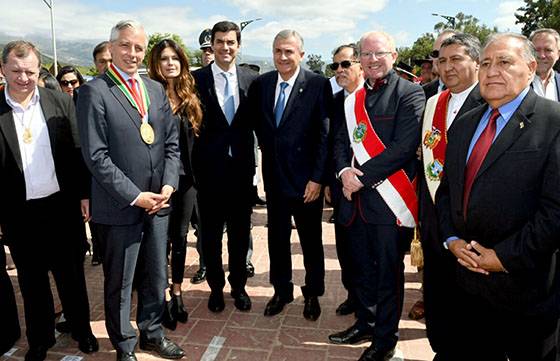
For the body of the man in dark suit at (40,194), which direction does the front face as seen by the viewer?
toward the camera

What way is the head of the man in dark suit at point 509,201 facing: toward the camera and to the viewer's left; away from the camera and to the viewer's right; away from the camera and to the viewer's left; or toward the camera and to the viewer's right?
toward the camera and to the viewer's left

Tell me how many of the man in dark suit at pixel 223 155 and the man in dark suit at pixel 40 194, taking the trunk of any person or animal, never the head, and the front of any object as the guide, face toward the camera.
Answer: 2

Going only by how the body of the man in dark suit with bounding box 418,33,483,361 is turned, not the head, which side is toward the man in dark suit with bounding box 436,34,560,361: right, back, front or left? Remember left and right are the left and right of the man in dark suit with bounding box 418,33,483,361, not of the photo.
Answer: left

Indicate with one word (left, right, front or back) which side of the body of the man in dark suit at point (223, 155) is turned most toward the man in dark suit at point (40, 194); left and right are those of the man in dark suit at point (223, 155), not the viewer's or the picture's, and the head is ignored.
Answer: right

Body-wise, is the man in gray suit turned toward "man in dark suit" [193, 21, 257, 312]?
no

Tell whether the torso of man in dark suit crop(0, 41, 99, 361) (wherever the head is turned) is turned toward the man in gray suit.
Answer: no

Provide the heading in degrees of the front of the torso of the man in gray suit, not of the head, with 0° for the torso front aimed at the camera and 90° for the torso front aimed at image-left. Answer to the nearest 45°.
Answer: approximately 315°

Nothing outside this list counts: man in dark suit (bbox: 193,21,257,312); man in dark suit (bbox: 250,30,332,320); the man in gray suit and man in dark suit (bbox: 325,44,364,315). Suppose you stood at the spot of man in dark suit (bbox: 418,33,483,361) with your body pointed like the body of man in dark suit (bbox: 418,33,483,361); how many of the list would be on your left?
0

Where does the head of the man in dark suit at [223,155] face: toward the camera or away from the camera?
toward the camera

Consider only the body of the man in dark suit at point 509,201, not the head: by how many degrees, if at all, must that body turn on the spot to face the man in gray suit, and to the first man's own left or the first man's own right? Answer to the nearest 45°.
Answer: approximately 45° to the first man's own right

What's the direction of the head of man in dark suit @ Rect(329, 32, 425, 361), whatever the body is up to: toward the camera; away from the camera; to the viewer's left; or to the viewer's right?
toward the camera

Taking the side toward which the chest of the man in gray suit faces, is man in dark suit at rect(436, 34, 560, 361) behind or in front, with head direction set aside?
in front

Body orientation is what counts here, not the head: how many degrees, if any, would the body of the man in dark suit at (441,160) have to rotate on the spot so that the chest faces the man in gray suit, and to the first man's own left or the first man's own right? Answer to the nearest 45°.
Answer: approximately 45° to the first man's own right

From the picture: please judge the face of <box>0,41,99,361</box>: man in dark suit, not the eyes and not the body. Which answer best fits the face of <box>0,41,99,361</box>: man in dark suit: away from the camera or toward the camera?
toward the camera

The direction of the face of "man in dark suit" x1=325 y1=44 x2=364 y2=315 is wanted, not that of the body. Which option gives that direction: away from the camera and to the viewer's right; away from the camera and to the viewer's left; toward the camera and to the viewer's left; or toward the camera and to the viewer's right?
toward the camera and to the viewer's left

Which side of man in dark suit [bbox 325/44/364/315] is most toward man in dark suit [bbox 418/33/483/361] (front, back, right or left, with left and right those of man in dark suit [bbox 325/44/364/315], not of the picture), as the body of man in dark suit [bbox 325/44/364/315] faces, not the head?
left

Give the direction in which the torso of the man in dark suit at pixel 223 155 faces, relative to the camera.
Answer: toward the camera
